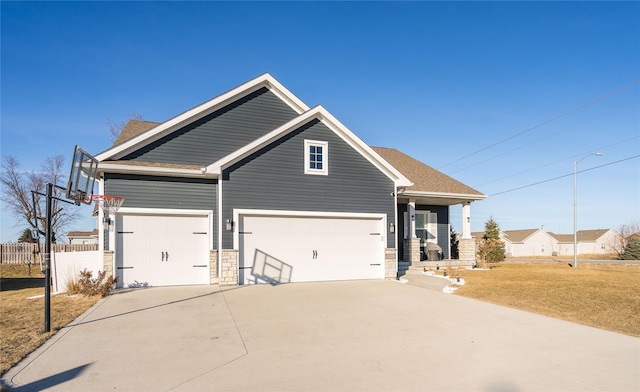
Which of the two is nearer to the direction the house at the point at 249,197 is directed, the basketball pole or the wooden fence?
the basketball pole

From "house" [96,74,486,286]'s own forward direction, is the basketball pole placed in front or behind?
in front

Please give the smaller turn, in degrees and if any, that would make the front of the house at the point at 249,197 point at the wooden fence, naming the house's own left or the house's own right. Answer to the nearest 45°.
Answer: approximately 135° to the house's own right

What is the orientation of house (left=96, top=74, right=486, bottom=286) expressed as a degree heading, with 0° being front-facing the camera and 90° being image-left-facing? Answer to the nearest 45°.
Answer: approximately 0°
